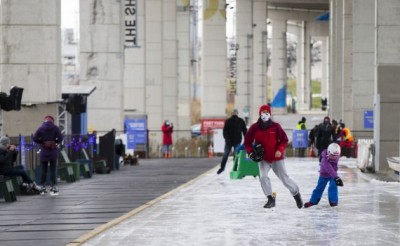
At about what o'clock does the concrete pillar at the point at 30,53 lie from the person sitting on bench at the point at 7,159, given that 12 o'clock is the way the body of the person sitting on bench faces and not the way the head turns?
The concrete pillar is roughly at 9 o'clock from the person sitting on bench.

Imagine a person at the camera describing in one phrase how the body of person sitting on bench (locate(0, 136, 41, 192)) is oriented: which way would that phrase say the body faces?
to the viewer's right

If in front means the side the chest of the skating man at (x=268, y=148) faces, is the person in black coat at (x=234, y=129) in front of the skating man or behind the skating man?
behind

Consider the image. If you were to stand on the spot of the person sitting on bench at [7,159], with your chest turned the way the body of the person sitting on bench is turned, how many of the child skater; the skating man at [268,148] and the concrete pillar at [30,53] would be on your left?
1

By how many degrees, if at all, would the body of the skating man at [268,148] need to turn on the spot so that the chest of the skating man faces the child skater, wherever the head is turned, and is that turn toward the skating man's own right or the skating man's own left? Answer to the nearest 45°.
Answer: approximately 90° to the skating man's own left

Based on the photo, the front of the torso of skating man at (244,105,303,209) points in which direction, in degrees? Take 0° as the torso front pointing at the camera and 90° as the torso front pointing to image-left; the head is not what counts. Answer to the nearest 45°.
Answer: approximately 0°
